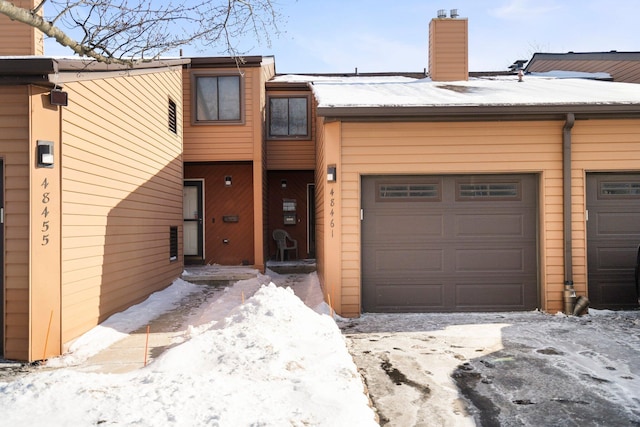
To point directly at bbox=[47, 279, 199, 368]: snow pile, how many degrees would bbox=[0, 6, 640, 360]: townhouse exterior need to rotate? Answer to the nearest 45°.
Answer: approximately 90° to its right

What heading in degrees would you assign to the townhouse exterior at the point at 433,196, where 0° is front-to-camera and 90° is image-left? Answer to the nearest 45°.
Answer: approximately 0°

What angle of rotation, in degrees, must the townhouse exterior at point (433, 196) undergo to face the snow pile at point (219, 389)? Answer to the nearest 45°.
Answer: approximately 45° to its right
